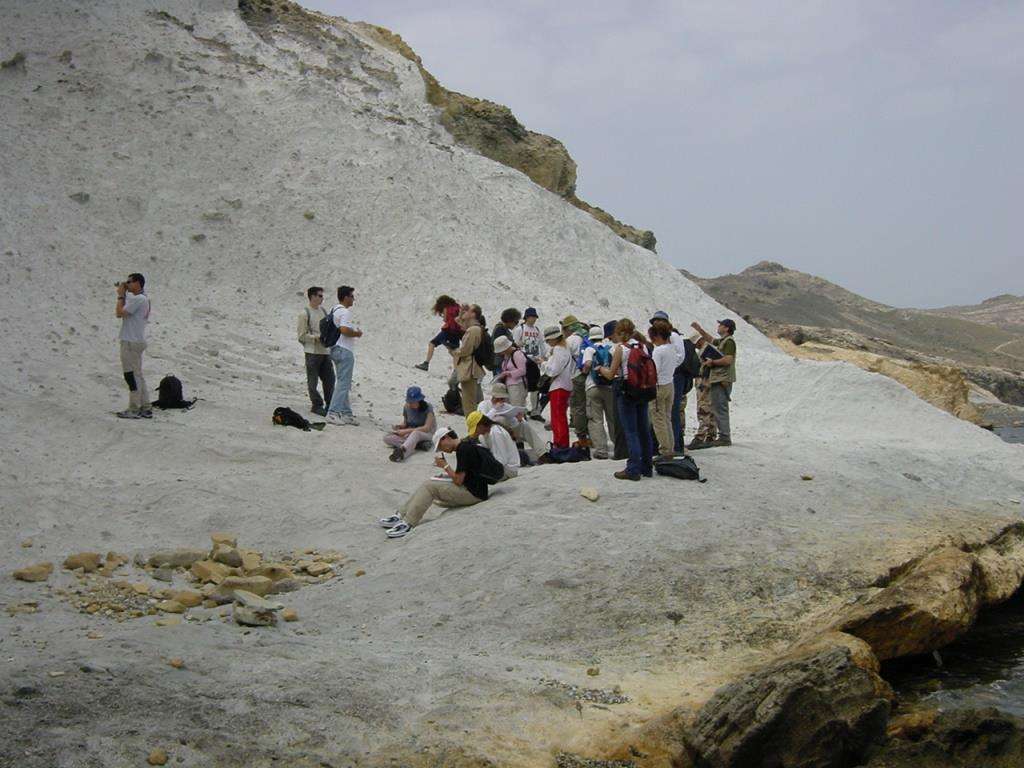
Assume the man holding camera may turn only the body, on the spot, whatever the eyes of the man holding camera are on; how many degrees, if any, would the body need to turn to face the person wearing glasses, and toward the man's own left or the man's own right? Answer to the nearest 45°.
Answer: approximately 180°

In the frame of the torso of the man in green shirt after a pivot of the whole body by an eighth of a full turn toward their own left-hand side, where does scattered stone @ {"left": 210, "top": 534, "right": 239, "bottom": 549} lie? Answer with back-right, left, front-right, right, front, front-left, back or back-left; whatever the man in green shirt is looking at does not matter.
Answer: front

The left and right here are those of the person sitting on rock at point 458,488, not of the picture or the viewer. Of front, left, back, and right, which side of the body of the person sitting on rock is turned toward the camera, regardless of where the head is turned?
left

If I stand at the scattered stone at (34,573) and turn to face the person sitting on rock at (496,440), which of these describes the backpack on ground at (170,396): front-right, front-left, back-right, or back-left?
front-left

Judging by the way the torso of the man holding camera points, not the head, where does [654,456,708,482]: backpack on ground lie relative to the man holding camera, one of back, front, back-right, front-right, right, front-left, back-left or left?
back-left

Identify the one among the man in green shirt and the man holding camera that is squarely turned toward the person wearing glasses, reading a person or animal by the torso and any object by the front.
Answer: the man in green shirt

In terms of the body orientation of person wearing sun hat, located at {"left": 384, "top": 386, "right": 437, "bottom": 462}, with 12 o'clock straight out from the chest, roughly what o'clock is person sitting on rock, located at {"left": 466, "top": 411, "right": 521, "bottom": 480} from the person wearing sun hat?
The person sitting on rock is roughly at 10 o'clock from the person wearing sun hat.

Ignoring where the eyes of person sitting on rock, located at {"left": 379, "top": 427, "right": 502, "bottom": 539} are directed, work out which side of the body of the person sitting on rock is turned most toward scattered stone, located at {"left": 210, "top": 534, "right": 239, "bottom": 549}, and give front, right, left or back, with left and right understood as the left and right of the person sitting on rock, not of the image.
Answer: front

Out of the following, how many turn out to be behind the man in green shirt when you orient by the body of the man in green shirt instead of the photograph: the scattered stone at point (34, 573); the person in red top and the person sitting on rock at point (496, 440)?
0

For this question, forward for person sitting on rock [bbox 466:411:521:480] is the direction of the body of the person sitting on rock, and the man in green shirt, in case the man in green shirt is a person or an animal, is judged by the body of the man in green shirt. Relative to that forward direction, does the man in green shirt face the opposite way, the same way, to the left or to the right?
the same way

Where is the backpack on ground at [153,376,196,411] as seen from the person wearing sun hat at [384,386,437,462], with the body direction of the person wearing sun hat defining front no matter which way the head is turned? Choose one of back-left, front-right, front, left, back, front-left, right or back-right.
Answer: front-right

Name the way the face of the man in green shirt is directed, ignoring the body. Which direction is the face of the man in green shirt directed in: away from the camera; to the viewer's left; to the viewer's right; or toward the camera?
to the viewer's left

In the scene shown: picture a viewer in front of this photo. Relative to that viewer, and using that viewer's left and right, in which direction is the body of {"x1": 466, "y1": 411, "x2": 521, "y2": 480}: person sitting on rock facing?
facing to the left of the viewer

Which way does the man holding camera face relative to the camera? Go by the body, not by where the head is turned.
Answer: to the viewer's left
